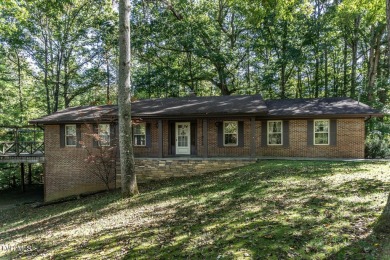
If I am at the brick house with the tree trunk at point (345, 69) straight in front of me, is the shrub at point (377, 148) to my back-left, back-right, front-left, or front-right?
front-right

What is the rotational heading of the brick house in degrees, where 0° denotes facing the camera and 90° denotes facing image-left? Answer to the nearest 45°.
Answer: approximately 0°

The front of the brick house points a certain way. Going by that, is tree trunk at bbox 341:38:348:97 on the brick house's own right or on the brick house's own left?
on the brick house's own left

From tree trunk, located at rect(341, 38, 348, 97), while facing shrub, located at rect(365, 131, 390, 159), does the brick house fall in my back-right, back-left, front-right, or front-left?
front-right

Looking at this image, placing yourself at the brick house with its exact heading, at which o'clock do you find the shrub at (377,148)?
The shrub is roughly at 9 o'clock from the brick house.
